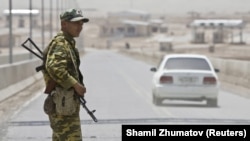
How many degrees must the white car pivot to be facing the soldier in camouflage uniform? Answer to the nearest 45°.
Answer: approximately 180°

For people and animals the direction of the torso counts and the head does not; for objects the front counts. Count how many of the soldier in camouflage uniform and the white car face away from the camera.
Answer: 1

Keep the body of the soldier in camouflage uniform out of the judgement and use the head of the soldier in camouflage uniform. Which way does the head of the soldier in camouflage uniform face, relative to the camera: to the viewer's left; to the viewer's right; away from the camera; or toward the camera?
to the viewer's right

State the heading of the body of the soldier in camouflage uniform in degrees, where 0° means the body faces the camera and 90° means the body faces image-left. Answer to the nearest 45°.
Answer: approximately 270°

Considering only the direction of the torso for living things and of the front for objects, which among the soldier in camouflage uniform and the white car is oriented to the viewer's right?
the soldier in camouflage uniform

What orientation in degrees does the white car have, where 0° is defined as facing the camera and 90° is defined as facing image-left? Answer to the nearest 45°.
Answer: approximately 180°

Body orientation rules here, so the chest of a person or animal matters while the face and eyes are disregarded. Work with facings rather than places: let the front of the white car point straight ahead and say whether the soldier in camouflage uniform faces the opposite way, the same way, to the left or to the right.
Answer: to the right
